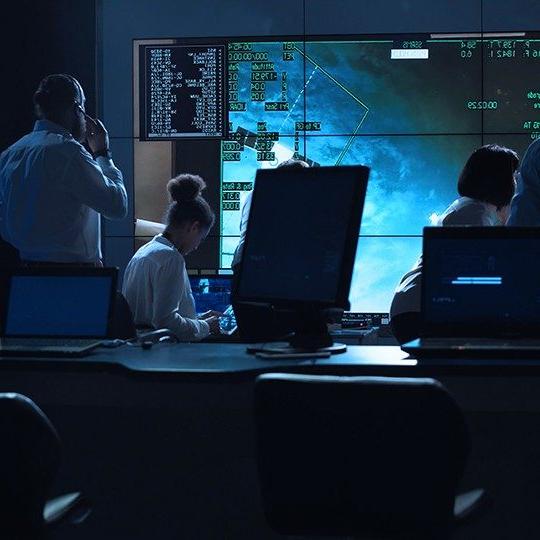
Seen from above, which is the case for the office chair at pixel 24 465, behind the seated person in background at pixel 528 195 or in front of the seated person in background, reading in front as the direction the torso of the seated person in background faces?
behind

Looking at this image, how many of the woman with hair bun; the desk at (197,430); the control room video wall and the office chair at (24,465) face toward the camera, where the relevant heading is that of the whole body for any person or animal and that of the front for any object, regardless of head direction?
2

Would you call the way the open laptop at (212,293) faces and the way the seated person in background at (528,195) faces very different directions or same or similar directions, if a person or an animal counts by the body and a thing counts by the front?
very different directions

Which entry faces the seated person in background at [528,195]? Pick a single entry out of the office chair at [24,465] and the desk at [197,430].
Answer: the office chair

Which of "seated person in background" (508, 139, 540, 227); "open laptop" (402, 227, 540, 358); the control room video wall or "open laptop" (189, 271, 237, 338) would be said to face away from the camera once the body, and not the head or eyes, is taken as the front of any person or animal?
the seated person in background

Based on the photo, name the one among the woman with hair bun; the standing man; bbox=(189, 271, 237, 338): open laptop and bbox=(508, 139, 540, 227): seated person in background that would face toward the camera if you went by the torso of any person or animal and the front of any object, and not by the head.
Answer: the open laptop

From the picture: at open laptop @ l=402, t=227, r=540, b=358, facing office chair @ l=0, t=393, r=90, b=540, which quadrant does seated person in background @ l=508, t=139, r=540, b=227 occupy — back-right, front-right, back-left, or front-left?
back-right

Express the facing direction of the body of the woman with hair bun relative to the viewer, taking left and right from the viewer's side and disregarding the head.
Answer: facing away from the viewer and to the right of the viewer

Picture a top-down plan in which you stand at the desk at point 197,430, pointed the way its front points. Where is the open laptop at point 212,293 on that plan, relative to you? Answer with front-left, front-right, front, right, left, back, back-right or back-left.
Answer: back

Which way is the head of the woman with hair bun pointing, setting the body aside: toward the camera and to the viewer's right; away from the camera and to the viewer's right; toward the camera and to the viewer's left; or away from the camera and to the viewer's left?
away from the camera and to the viewer's right

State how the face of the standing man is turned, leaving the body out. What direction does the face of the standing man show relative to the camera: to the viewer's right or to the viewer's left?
to the viewer's right

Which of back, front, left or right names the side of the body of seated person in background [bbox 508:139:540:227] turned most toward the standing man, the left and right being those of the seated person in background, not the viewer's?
left

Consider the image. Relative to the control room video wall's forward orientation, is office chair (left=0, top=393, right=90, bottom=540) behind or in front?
in front

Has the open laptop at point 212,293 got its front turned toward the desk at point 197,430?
yes
